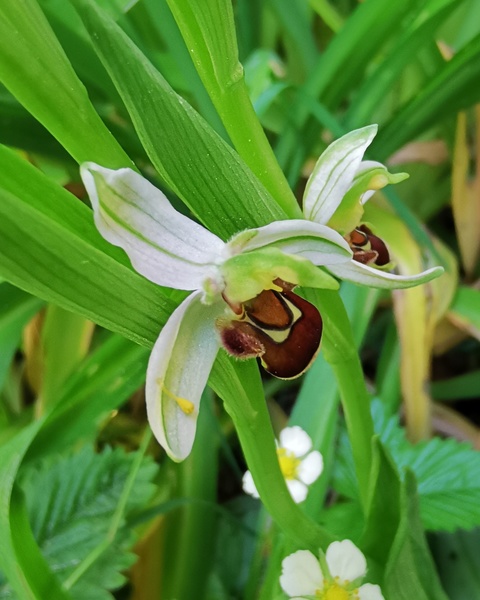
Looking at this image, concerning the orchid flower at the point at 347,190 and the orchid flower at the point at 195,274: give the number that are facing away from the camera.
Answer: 0

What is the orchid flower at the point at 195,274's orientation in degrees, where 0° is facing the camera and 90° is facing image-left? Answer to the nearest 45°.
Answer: approximately 315°

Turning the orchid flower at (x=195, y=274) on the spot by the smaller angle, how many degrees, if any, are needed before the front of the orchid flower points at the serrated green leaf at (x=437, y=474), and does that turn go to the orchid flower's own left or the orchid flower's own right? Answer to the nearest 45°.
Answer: approximately 90° to the orchid flower's own left
